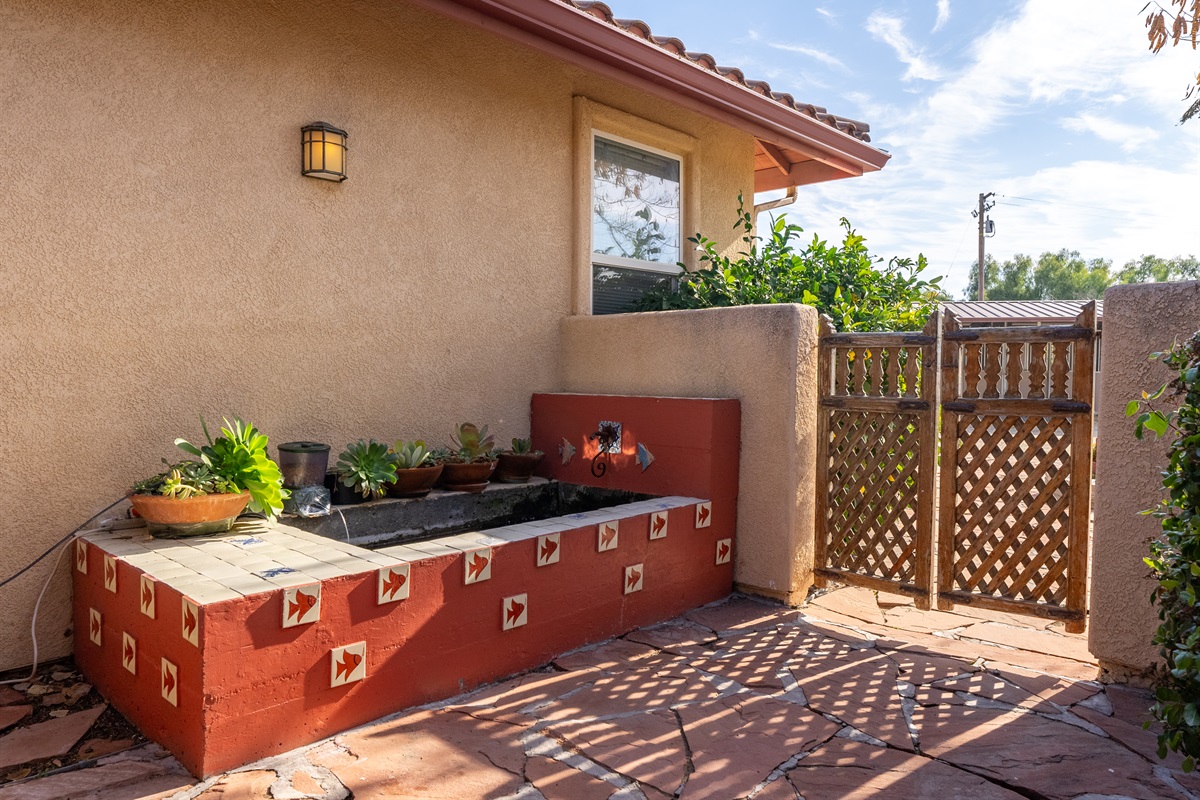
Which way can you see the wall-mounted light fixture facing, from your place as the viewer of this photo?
facing the viewer and to the right of the viewer

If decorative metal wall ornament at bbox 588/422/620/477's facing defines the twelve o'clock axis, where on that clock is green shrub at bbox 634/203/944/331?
The green shrub is roughly at 8 o'clock from the decorative metal wall ornament.

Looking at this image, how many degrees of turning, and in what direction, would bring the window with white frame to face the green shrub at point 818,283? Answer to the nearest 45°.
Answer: approximately 45° to its left

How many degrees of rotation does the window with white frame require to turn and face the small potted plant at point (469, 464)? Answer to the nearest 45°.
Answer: approximately 90° to its right

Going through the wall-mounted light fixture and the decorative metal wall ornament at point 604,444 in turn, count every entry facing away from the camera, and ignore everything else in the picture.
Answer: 0

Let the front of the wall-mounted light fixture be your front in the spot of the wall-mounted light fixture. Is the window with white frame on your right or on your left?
on your left

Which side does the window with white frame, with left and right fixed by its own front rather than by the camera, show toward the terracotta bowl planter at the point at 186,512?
right

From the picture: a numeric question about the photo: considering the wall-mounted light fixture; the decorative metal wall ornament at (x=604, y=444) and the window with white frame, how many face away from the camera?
0

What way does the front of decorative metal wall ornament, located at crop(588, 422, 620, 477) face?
toward the camera

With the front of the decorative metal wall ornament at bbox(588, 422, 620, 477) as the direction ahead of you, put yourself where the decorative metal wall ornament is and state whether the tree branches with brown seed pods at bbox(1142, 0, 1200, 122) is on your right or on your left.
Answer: on your left

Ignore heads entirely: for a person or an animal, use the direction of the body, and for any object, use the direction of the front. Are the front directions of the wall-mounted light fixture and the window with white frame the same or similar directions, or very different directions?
same or similar directions

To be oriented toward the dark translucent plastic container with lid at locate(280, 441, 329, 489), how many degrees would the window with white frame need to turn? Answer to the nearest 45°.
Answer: approximately 90° to its right

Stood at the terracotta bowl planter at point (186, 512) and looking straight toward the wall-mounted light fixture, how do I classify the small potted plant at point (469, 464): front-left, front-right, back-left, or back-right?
front-right

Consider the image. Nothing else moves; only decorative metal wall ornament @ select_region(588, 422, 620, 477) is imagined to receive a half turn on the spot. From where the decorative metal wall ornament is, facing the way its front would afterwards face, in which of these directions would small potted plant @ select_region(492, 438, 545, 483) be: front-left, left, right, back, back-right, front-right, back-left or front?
left
